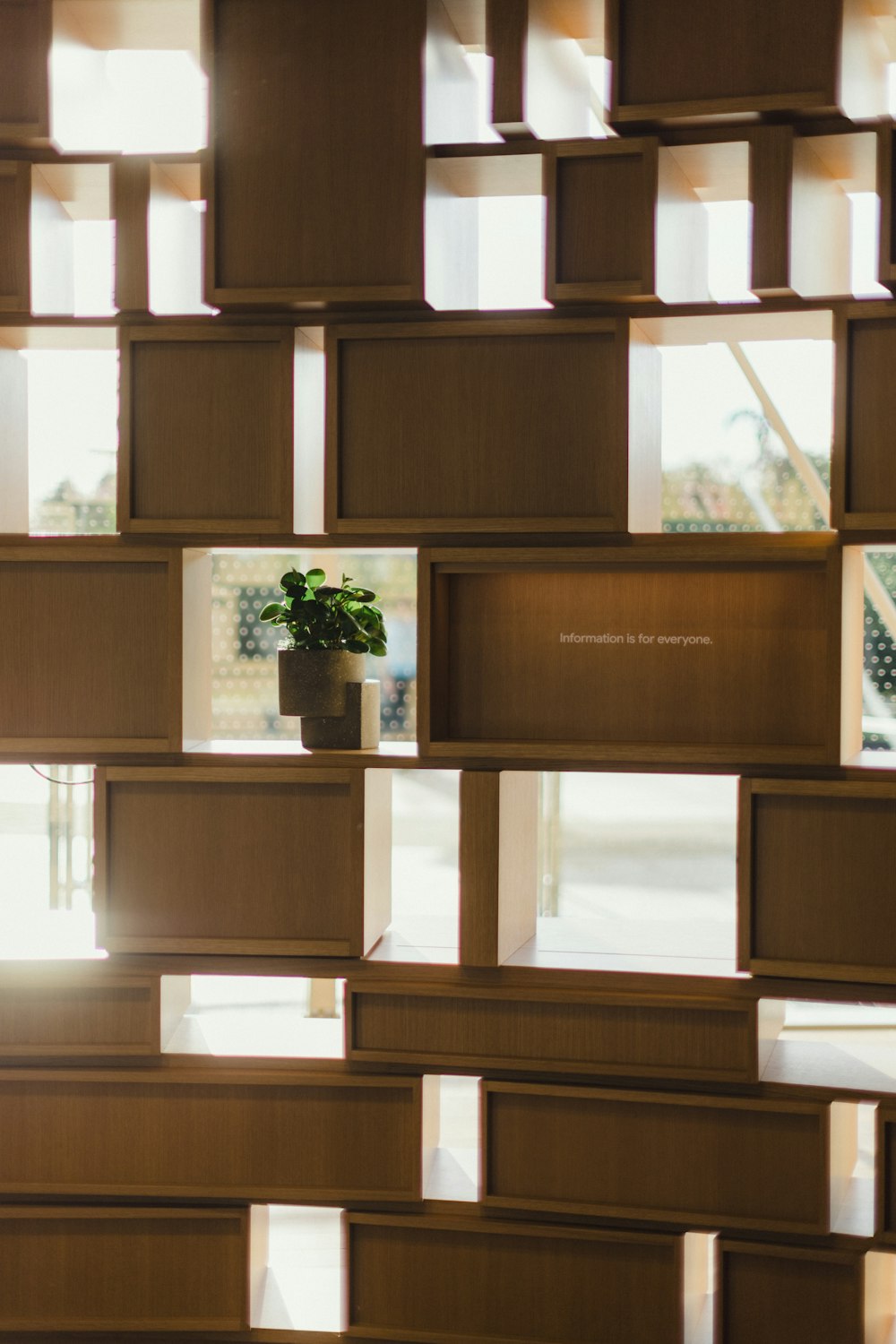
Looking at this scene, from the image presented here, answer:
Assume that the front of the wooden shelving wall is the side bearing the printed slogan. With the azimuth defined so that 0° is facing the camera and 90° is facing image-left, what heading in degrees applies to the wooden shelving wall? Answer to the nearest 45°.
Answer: approximately 0°
